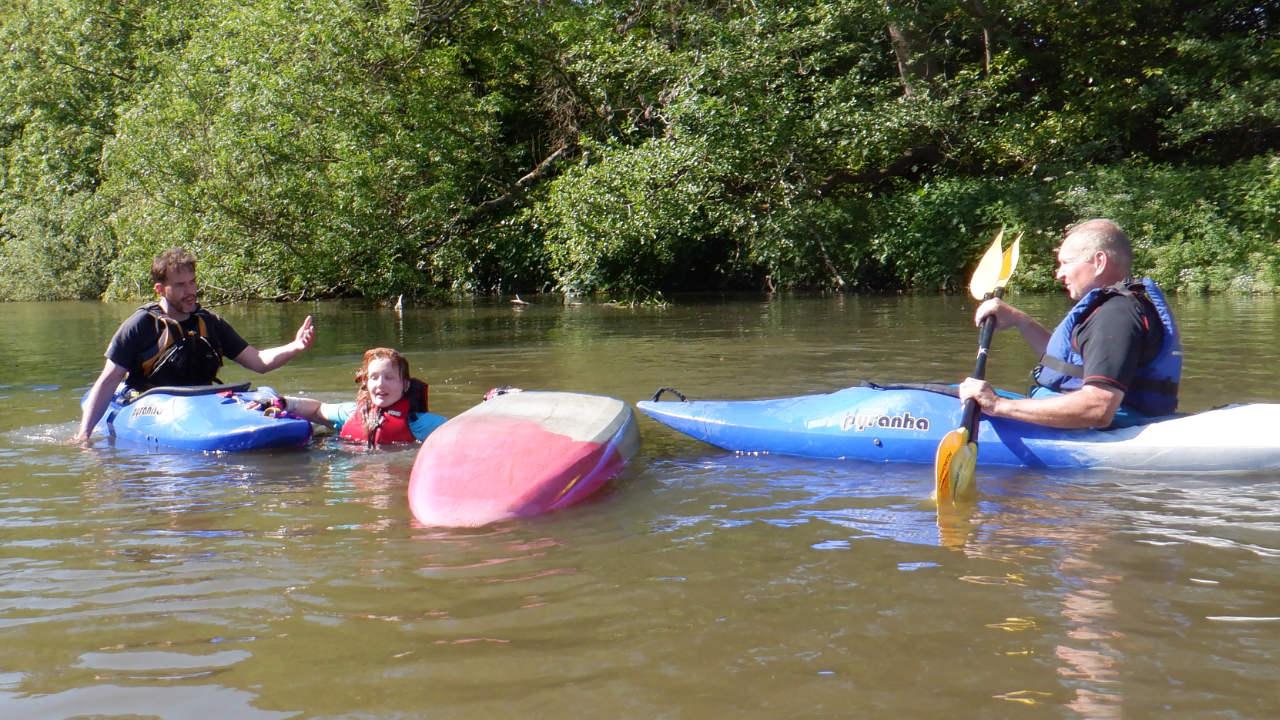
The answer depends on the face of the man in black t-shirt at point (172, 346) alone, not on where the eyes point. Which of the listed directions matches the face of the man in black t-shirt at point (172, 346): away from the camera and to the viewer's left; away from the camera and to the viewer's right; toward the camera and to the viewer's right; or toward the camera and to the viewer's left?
toward the camera and to the viewer's right

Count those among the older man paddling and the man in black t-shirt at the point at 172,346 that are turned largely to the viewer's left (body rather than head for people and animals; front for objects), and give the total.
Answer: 1

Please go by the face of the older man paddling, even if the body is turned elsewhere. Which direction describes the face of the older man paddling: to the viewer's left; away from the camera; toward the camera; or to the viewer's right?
to the viewer's left

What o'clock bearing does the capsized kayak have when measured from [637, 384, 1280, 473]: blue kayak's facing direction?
The capsized kayak is roughly at 11 o'clock from the blue kayak.

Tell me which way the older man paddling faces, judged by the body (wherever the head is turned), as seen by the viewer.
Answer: to the viewer's left

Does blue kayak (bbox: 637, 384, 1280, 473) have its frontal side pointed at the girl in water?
yes

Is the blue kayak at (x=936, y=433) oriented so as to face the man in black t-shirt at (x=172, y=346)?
yes

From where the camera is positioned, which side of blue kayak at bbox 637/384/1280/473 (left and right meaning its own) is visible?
left

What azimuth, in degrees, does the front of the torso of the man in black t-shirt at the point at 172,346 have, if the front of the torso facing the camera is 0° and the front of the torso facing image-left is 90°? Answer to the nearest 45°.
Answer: approximately 315°

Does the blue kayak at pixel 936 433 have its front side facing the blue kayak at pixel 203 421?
yes

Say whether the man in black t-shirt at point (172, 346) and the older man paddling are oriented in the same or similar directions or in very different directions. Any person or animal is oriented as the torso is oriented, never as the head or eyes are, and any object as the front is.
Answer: very different directions

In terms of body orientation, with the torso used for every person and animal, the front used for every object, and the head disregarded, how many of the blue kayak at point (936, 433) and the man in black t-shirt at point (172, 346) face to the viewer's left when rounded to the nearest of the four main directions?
1

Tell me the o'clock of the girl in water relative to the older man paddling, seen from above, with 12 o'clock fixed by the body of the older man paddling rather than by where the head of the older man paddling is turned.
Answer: The girl in water is roughly at 12 o'clock from the older man paddling.
